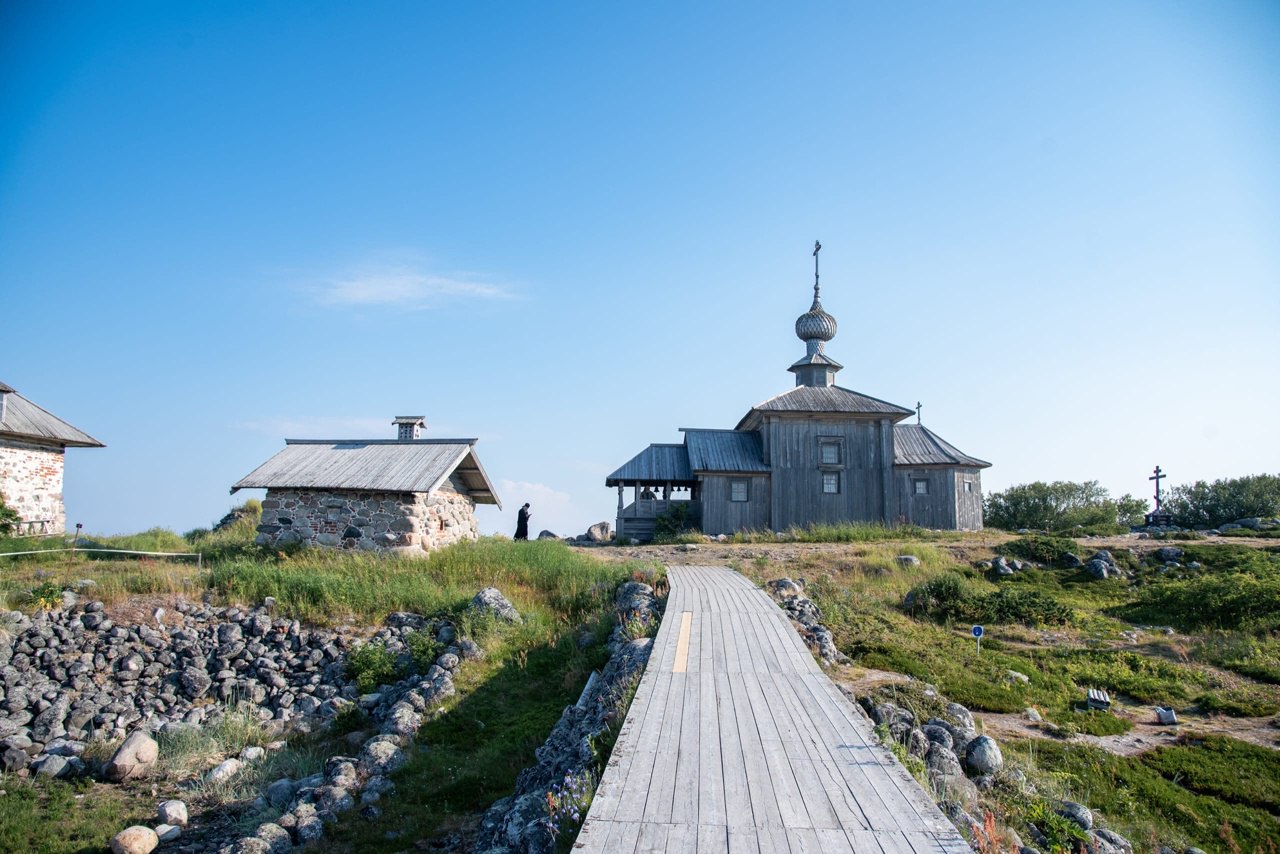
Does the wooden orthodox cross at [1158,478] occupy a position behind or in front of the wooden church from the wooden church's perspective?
behind

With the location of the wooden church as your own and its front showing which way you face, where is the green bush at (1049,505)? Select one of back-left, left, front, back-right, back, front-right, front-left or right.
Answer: back-right

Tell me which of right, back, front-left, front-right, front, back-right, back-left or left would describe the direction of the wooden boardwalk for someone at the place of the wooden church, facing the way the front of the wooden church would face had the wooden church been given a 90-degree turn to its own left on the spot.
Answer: front

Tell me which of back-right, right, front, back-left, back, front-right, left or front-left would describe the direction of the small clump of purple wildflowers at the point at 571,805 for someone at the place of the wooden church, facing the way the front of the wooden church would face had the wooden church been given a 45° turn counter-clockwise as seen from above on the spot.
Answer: front-left

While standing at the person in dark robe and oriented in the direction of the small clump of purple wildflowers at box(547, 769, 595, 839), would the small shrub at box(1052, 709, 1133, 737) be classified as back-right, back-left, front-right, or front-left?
front-left

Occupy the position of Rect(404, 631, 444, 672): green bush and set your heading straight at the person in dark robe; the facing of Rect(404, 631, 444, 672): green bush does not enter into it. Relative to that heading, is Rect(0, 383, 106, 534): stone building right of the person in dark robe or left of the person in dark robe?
left

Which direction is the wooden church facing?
to the viewer's left

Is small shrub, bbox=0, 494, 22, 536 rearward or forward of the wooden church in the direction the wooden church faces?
forward

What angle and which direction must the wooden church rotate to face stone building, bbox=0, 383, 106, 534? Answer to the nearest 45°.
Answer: approximately 45° to its left

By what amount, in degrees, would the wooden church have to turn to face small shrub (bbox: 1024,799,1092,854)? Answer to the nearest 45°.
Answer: approximately 90° to its left

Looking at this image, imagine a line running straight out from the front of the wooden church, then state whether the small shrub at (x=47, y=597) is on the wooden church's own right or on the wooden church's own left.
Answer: on the wooden church's own left

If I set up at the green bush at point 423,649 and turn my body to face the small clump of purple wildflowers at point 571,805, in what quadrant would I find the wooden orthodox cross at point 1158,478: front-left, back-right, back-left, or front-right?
back-left

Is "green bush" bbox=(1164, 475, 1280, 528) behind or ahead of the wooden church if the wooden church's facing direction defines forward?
behind

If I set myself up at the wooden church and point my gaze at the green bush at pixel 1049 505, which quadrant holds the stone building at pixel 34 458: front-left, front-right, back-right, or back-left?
back-left

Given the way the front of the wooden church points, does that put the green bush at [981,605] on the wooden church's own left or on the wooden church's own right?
on the wooden church's own left

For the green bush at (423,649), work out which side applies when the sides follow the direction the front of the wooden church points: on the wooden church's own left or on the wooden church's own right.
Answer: on the wooden church's own left
